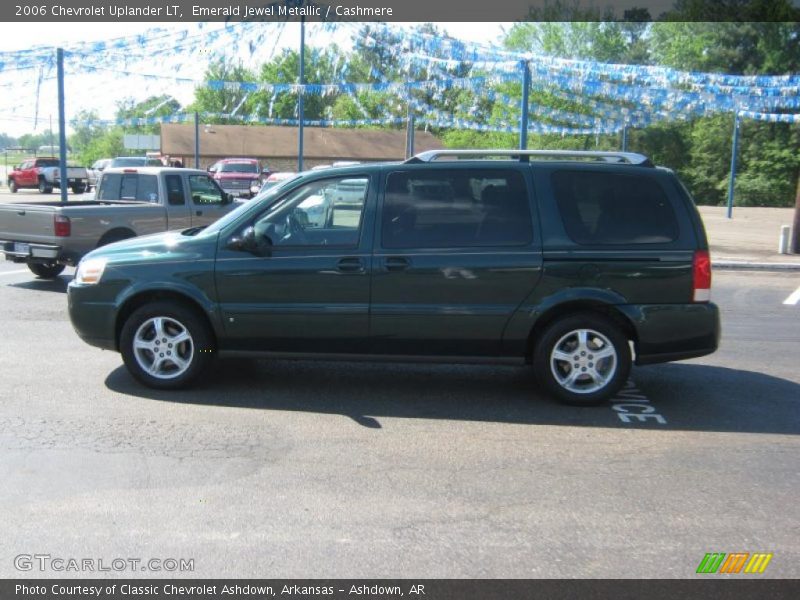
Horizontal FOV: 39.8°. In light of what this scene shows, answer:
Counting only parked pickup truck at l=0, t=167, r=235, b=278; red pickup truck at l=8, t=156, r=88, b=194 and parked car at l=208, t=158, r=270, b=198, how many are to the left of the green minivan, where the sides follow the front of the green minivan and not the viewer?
0

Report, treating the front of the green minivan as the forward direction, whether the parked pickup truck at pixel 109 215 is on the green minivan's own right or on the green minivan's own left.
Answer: on the green minivan's own right

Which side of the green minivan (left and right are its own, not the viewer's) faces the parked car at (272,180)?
right

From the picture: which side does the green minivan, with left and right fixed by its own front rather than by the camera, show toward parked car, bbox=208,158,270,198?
right

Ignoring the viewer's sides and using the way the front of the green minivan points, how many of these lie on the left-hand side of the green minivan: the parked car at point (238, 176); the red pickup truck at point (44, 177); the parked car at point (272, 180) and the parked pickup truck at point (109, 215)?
0

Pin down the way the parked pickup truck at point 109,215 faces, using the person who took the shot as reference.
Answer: facing away from the viewer and to the right of the viewer

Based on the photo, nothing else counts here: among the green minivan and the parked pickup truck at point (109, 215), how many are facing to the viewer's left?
1

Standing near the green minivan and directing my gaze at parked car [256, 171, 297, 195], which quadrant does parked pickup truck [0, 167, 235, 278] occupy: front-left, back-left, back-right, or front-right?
front-left

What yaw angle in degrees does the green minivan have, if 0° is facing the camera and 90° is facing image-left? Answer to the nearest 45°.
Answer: approximately 90°

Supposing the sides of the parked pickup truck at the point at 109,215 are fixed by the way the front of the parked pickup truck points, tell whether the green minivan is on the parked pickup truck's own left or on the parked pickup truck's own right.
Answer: on the parked pickup truck's own right

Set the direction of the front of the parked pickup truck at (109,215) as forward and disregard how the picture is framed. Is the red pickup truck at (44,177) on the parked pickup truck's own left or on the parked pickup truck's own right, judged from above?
on the parked pickup truck's own left
